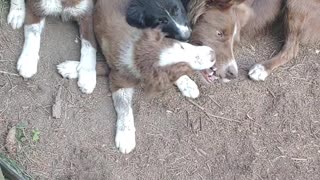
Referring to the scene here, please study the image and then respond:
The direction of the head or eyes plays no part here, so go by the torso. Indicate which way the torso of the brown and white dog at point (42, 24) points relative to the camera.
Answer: toward the camera

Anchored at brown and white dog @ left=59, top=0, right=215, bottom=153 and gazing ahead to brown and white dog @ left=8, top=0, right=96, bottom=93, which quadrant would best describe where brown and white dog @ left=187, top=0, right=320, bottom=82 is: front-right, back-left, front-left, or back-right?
back-right

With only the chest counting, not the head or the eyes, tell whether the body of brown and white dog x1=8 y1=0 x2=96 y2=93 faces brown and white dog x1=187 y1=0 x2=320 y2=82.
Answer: no

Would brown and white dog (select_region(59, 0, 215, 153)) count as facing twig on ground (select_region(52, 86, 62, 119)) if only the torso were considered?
no
